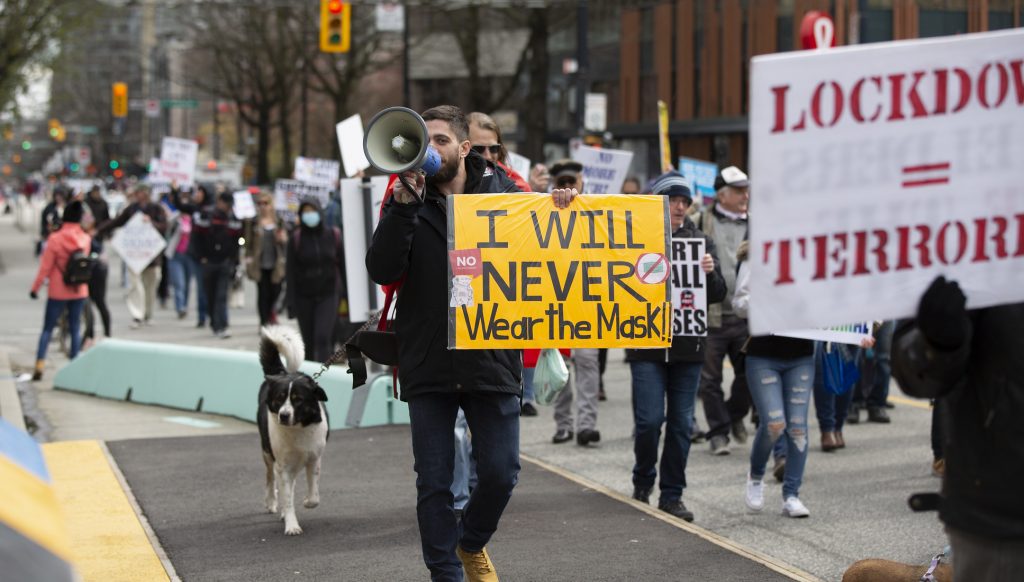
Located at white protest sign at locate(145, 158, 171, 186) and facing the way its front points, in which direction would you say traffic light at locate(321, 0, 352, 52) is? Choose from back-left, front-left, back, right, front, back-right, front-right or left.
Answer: left

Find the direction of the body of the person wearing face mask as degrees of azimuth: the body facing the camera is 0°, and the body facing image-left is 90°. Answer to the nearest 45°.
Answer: approximately 0°

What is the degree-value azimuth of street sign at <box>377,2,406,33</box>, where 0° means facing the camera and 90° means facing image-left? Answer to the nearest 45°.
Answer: approximately 0°

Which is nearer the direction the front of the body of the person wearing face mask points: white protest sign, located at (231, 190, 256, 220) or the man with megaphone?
the man with megaphone
